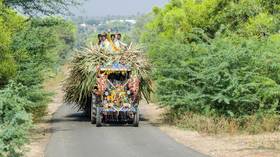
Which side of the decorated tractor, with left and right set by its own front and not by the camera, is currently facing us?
front

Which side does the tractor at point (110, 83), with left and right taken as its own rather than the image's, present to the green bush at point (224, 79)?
left
